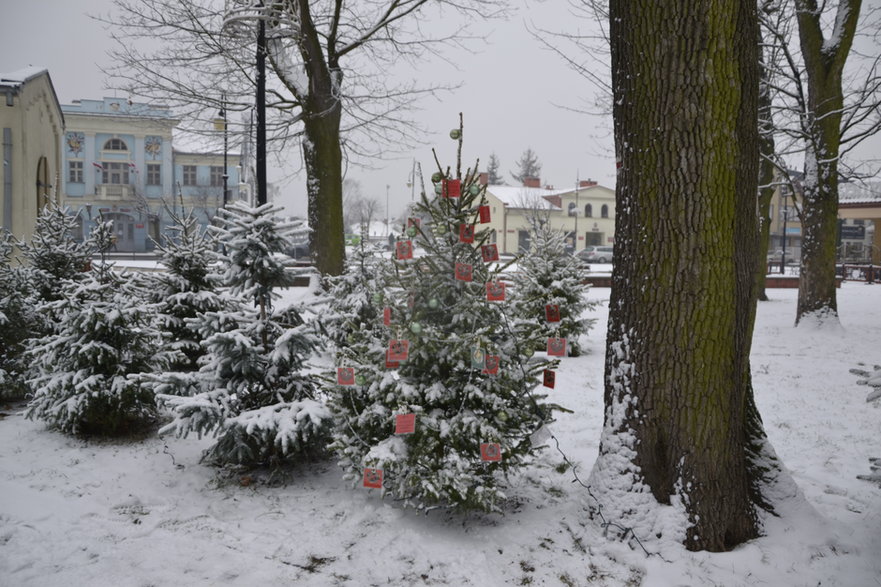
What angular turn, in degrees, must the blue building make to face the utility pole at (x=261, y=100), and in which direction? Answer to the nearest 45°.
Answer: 0° — it already faces it

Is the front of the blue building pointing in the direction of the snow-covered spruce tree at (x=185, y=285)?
yes

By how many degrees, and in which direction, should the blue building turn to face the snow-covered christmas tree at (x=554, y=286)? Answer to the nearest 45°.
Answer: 0° — it already faces it

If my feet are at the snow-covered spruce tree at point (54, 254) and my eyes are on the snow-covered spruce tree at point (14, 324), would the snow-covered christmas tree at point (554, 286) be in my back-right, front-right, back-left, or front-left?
back-left

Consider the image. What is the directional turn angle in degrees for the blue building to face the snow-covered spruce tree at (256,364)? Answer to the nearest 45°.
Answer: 0° — it already faces it

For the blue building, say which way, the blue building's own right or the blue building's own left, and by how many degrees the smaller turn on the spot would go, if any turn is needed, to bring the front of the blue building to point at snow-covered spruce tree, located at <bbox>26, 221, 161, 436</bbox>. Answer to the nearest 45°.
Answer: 0° — it already faces it

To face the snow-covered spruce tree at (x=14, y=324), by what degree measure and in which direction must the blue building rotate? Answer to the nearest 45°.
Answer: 0° — it already faces it

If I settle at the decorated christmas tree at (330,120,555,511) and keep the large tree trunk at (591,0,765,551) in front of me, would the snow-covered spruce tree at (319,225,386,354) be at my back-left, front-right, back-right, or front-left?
back-left

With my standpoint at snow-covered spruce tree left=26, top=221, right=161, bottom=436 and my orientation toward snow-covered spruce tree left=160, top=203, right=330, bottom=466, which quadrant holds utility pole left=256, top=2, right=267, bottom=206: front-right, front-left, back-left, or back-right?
back-left
